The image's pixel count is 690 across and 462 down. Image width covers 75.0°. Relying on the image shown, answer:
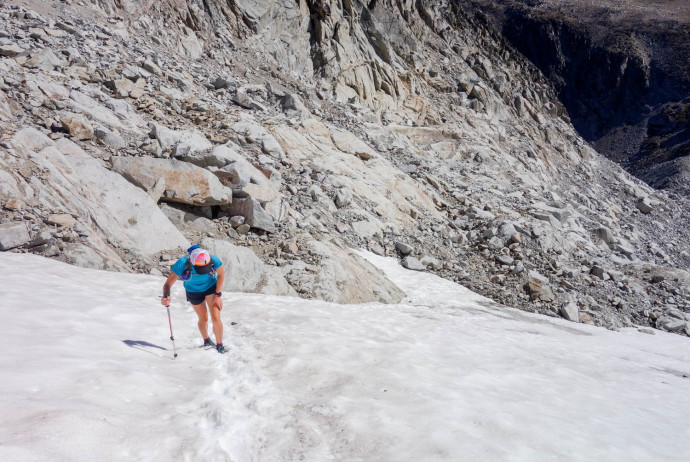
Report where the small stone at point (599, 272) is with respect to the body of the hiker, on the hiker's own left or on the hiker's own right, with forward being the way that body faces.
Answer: on the hiker's own left

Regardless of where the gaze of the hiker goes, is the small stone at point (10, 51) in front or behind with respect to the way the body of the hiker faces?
behind

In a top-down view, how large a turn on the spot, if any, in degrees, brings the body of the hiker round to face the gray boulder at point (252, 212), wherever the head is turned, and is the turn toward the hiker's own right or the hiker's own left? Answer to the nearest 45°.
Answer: approximately 180°

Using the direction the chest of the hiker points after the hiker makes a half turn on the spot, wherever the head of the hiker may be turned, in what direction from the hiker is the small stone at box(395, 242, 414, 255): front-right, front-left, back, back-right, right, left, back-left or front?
front-right

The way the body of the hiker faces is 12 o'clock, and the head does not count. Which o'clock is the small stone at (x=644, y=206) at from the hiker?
The small stone is roughly at 8 o'clock from the hiker.

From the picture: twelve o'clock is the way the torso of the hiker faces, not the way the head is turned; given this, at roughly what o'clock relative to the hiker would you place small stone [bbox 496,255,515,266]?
The small stone is roughly at 8 o'clock from the hiker.

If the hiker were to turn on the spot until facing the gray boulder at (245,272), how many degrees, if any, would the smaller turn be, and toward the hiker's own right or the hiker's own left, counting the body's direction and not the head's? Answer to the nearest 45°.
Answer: approximately 180°

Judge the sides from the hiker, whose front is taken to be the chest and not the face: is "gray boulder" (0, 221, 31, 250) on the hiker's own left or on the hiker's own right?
on the hiker's own right

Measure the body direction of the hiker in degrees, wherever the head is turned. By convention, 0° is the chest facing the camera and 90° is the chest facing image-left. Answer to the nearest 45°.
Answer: approximately 0°

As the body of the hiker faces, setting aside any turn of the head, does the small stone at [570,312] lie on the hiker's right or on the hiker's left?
on the hiker's left
